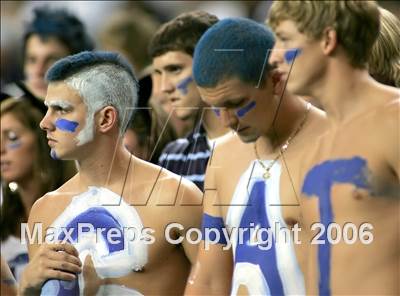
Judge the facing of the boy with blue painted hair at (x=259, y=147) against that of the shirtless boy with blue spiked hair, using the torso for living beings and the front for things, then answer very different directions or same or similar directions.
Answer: same or similar directions

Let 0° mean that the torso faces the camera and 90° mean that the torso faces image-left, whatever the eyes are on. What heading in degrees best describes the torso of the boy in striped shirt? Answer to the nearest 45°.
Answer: approximately 45°

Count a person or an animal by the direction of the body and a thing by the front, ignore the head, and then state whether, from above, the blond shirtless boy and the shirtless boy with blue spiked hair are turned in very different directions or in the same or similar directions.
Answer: same or similar directions

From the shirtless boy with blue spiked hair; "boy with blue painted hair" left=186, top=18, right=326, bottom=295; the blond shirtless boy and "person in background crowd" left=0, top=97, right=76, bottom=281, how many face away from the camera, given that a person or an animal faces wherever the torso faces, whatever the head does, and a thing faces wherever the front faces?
0

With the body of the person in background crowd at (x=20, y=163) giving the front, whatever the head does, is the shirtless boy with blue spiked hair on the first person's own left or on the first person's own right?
on the first person's own left

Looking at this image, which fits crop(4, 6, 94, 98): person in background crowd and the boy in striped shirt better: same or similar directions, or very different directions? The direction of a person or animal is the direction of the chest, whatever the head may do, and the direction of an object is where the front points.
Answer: same or similar directions

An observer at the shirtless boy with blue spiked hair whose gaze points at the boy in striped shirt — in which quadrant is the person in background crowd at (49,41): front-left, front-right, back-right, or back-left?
front-left

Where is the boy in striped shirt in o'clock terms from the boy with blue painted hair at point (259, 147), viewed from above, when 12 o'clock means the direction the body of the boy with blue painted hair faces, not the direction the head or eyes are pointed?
The boy in striped shirt is roughly at 4 o'clock from the boy with blue painted hair.

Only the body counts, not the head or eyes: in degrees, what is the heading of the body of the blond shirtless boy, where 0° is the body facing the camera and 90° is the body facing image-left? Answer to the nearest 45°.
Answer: approximately 45°

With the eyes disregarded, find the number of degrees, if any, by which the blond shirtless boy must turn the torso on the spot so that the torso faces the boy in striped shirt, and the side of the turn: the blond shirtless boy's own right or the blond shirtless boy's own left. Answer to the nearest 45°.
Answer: approximately 90° to the blond shirtless boy's own right

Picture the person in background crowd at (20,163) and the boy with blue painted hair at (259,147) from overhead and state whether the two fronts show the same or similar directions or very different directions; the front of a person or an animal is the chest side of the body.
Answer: same or similar directions

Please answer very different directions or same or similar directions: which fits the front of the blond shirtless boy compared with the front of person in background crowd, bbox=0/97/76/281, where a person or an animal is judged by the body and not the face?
same or similar directions

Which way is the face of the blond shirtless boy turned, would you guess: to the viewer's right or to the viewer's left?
to the viewer's left

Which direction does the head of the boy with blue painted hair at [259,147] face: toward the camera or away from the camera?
toward the camera

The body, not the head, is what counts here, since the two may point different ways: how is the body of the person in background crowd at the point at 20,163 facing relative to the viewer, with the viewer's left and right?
facing the viewer and to the left of the viewer
